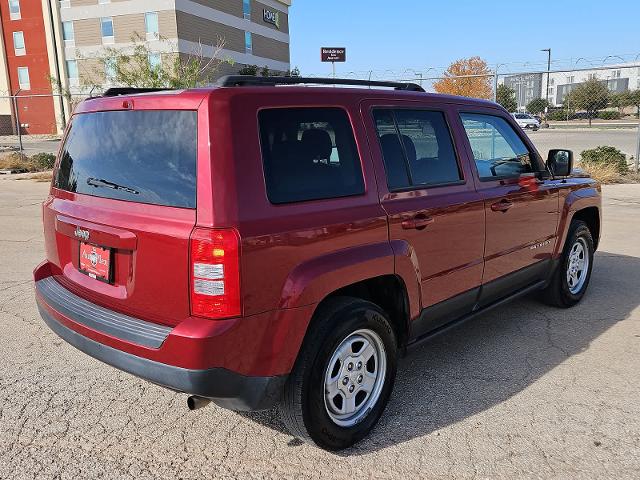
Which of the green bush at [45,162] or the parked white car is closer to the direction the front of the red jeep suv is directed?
the parked white car

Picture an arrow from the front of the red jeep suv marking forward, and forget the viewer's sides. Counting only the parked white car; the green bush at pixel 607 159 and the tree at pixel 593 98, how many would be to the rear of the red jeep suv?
0

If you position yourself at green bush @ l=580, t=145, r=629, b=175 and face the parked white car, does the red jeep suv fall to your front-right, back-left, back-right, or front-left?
back-left

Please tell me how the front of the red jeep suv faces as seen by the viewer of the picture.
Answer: facing away from the viewer and to the right of the viewer

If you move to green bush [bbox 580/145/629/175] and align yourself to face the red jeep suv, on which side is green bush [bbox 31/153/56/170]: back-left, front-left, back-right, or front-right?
front-right

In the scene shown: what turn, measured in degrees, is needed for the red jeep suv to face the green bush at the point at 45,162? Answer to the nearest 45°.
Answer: approximately 90° to its left

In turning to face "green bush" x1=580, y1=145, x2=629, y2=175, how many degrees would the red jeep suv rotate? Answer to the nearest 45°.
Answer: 0° — it already faces it

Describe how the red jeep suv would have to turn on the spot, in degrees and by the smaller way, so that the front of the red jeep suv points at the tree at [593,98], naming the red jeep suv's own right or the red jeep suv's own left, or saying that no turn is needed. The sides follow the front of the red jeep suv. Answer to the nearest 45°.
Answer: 0° — it already faces it

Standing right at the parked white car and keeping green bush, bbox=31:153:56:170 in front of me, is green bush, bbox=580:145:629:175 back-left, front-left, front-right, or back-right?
front-left

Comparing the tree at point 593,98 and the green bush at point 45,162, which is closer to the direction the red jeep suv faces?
the tree

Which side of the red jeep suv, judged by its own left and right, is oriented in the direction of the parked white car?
front
